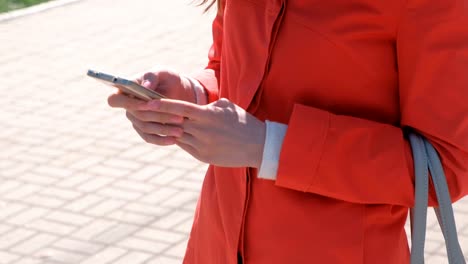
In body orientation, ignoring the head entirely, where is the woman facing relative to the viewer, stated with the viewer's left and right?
facing the viewer and to the left of the viewer
